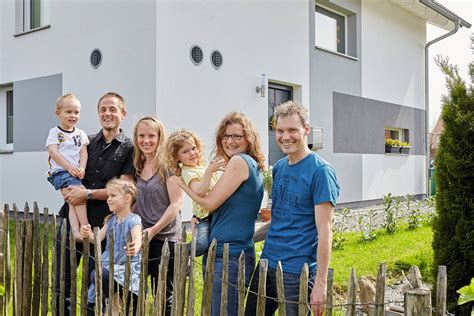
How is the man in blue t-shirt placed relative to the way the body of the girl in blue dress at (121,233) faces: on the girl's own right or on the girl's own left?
on the girl's own left

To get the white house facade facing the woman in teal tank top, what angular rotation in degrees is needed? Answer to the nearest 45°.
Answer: approximately 45° to its right

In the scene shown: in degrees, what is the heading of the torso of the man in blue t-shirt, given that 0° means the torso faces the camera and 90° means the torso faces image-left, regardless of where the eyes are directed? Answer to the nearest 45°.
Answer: approximately 45°

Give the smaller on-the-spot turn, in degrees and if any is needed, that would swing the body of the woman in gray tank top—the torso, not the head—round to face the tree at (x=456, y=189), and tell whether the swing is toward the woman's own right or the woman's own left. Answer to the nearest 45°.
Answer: approximately 135° to the woman's own left

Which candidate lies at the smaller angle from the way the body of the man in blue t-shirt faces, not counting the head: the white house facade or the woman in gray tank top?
the woman in gray tank top

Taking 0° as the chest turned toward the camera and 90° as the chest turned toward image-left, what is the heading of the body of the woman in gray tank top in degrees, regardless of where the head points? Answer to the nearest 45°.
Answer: approximately 45°

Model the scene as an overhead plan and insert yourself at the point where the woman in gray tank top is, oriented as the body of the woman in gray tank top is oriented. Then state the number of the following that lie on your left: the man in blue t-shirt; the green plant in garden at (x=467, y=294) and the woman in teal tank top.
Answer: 3

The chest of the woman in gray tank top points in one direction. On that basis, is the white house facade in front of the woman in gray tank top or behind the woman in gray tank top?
behind

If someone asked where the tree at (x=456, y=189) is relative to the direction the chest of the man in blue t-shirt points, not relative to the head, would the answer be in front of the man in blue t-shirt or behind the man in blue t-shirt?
behind

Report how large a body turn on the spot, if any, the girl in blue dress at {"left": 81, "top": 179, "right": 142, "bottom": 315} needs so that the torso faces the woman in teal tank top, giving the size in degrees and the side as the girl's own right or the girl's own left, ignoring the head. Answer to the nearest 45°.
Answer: approximately 90° to the girl's own left
